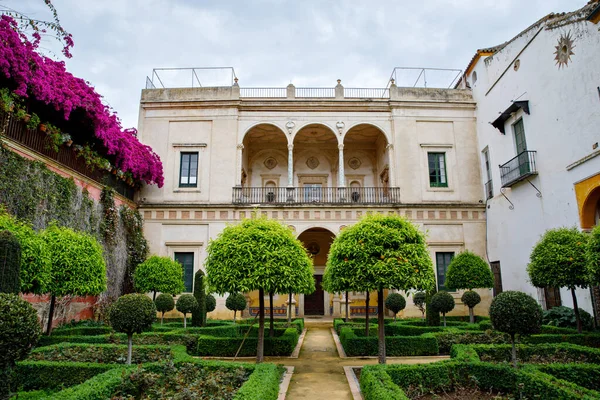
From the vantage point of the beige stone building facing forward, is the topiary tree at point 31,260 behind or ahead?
ahead

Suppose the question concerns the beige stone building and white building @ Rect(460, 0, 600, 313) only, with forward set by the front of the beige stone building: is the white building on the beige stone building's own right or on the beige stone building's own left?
on the beige stone building's own left

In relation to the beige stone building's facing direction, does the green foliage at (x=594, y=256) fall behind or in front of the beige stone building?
in front

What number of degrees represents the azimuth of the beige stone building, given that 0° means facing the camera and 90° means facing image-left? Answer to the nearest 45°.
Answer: approximately 0°

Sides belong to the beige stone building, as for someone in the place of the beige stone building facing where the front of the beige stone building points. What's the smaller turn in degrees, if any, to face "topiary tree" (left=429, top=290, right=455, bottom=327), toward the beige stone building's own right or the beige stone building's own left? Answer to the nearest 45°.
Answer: approximately 45° to the beige stone building's own left

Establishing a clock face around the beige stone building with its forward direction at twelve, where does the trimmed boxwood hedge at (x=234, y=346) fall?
The trimmed boxwood hedge is roughly at 12 o'clock from the beige stone building.

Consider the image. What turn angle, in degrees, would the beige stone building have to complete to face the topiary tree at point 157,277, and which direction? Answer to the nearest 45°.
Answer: approximately 45° to its right

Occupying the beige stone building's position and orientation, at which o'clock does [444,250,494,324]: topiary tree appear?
The topiary tree is roughly at 10 o'clock from the beige stone building.

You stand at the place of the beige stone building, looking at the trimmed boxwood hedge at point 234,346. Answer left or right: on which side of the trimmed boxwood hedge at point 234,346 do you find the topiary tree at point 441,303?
left

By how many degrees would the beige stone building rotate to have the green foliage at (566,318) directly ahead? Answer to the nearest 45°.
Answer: approximately 45° to its left

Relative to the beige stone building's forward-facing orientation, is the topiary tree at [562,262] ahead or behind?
ahead

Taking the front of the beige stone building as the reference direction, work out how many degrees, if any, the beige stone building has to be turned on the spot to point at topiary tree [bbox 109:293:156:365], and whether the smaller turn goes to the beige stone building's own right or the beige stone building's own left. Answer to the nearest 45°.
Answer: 0° — it already faces it

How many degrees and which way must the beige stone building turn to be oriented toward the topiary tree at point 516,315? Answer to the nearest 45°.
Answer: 0° — it already faces it

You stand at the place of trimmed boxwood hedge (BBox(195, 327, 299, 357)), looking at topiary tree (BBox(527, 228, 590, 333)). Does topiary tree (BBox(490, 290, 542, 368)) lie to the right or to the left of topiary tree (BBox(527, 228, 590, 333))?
right
